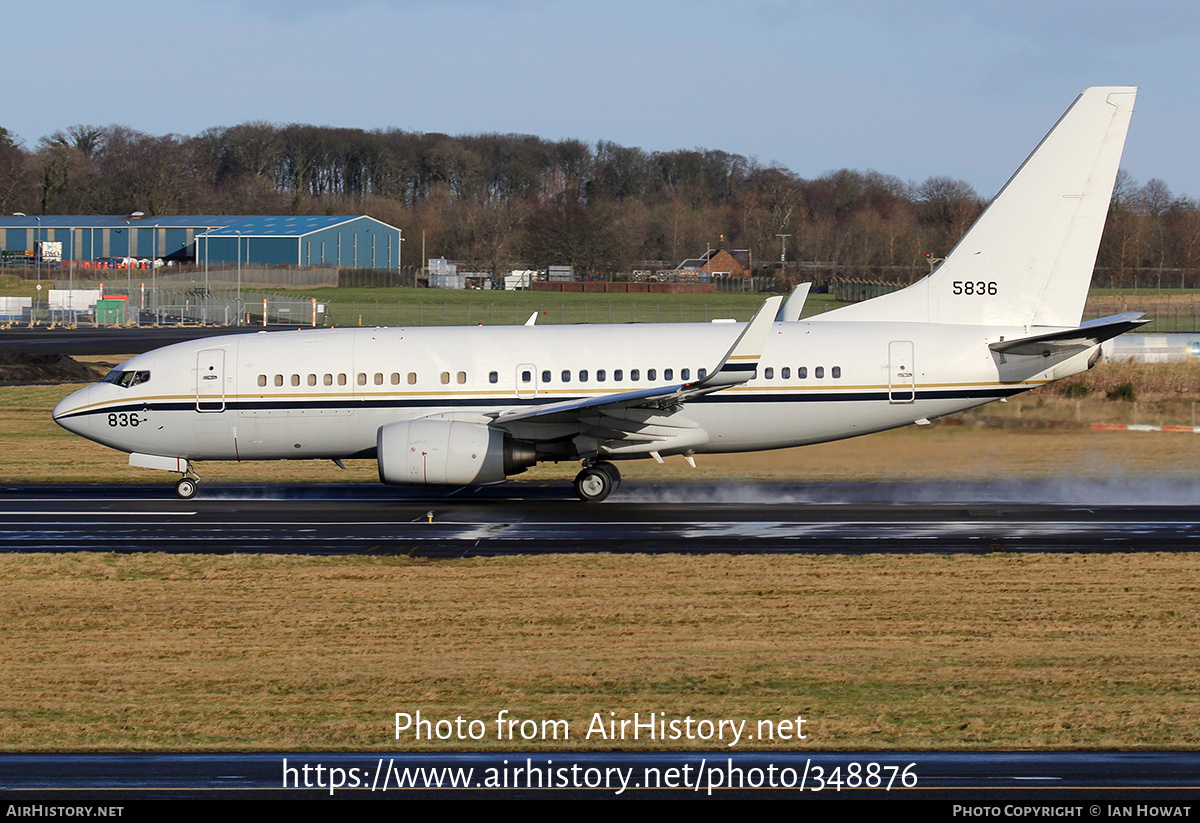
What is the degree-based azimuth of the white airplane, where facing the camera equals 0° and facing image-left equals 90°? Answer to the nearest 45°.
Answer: approximately 90°
